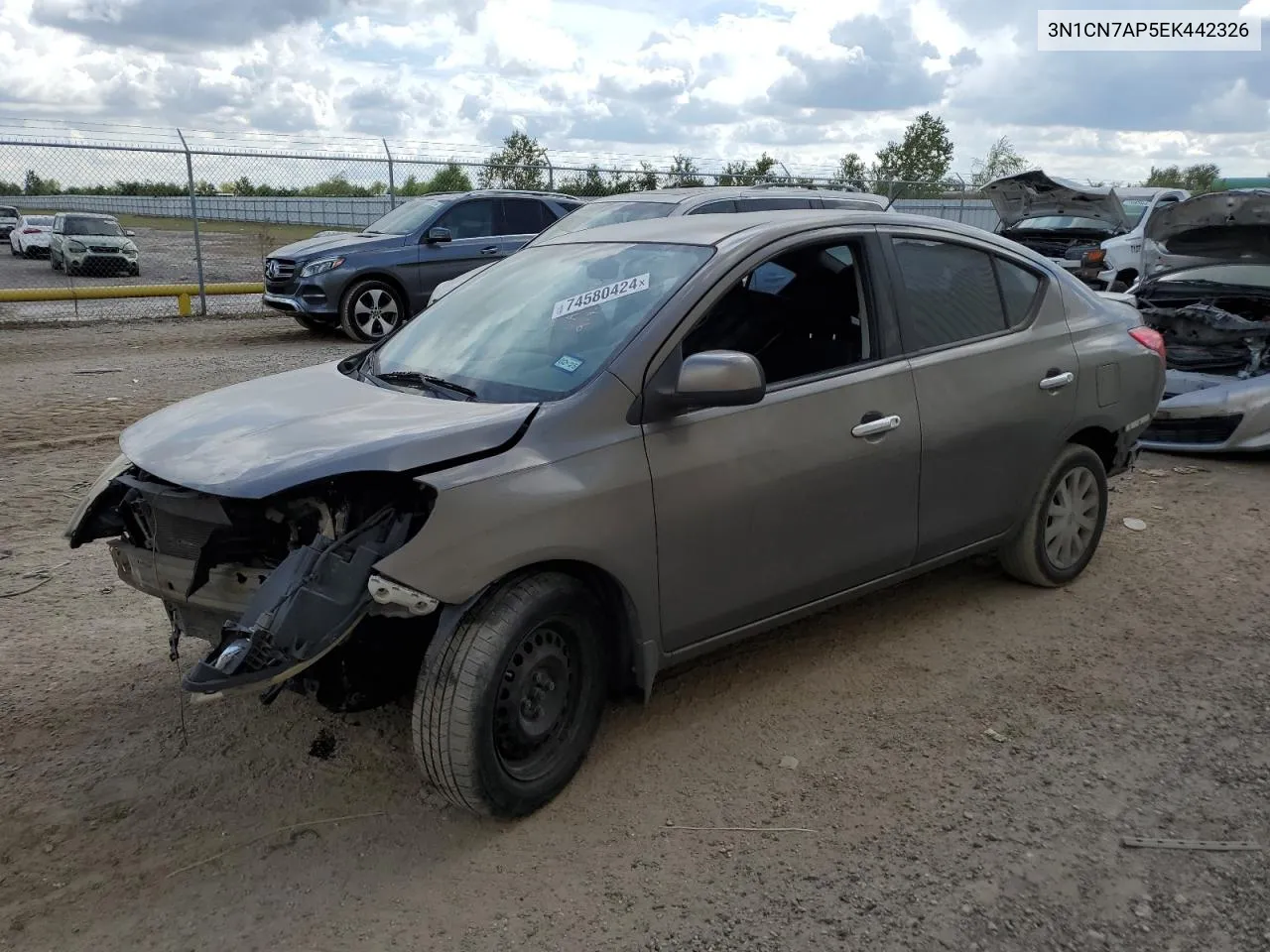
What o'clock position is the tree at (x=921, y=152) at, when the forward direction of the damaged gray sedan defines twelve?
The tree is roughly at 5 o'clock from the damaged gray sedan.

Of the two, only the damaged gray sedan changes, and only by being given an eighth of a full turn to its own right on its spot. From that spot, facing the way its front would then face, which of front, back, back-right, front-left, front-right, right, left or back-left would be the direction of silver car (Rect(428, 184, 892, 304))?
right

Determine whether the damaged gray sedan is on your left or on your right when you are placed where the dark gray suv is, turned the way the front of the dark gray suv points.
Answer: on your left

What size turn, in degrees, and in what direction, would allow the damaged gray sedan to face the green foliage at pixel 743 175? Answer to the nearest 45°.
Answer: approximately 135° to its right
